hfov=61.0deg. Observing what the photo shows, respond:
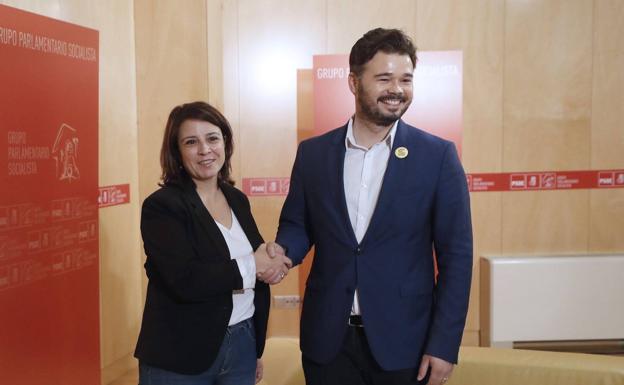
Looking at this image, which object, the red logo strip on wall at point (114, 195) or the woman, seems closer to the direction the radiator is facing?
the woman

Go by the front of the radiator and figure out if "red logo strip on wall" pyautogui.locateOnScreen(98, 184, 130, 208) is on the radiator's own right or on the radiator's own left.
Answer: on the radiator's own right

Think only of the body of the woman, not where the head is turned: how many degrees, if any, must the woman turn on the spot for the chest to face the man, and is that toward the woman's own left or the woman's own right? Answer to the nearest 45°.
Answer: approximately 45° to the woman's own left

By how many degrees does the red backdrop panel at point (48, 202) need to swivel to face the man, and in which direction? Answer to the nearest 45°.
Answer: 0° — it already faces them

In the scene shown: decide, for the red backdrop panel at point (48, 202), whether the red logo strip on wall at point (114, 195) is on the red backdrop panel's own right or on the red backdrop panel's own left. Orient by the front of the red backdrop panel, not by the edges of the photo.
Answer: on the red backdrop panel's own left

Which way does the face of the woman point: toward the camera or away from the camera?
toward the camera

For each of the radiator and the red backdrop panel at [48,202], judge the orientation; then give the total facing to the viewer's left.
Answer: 0

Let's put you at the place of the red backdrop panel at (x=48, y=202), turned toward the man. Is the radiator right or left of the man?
left

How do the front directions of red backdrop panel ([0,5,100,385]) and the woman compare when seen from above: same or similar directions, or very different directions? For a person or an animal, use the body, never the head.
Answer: same or similar directions

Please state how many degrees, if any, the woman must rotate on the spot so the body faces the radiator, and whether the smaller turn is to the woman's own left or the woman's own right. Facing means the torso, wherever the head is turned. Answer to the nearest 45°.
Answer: approximately 90° to the woman's own left

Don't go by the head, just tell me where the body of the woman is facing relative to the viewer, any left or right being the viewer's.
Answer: facing the viewer and to the right of the viewer

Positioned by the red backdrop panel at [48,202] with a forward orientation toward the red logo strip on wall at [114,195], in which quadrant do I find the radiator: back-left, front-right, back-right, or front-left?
front-right

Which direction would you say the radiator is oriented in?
toward the camera

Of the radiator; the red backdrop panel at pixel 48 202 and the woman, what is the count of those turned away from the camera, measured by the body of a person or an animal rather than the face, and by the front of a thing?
0
